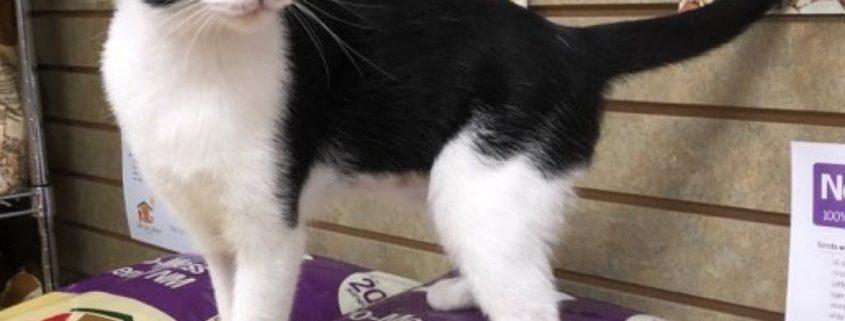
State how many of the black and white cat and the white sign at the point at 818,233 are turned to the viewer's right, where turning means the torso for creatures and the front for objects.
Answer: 0

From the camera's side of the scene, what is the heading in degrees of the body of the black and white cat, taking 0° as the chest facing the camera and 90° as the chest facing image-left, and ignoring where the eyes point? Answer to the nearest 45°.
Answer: approximately 45°

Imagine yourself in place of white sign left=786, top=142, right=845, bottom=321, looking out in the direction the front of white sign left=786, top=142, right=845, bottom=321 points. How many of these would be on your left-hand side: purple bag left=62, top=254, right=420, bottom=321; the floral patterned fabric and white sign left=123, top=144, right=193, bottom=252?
0

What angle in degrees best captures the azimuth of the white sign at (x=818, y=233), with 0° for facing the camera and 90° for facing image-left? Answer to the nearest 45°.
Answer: approximately 0°

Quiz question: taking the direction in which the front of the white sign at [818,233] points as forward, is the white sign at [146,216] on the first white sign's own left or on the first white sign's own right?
on the first white sign's own right

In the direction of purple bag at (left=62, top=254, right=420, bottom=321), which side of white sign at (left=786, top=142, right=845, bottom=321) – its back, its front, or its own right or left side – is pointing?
right
